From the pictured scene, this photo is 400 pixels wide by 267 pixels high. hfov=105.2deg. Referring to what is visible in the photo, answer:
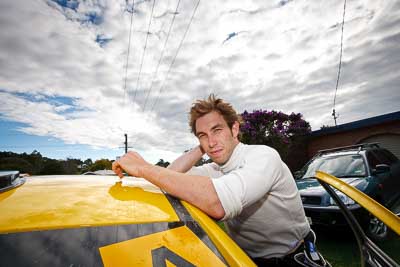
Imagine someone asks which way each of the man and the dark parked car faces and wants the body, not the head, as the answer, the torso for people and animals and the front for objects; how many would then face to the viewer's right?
0

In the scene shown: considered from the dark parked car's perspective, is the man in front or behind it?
in front

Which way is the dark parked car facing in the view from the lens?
facing the viewer and to the left of the viewer

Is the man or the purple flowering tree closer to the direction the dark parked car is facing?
the man

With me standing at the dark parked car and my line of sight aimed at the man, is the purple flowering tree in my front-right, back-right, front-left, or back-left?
back-right

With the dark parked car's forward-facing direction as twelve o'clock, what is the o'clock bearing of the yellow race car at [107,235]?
The yellow race car is roughly at 11 o'clock from the dark parked car.

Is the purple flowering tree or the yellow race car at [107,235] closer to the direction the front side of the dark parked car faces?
the yellow race car

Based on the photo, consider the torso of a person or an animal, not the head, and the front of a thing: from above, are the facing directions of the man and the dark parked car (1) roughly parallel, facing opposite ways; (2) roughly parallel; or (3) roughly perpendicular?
roughly parallel

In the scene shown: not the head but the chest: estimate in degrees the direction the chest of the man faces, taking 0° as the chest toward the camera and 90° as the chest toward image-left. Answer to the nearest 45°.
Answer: approximately 90°
